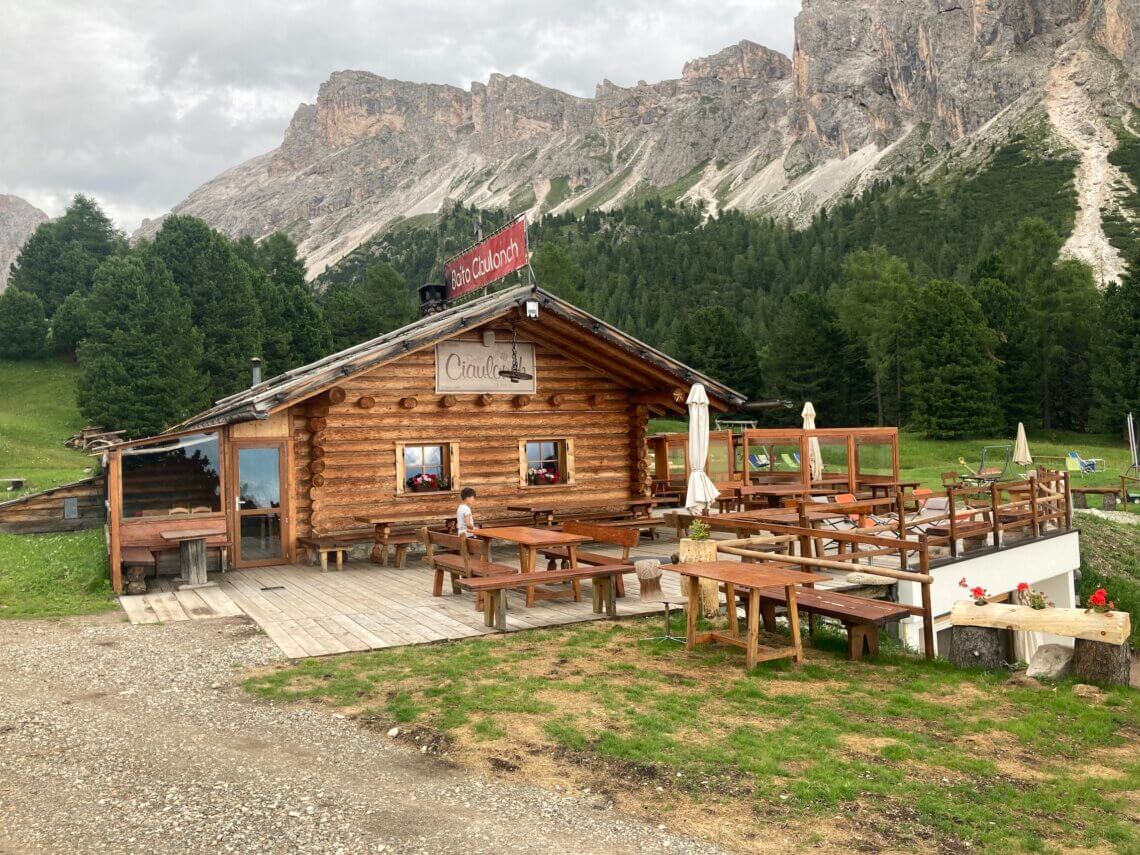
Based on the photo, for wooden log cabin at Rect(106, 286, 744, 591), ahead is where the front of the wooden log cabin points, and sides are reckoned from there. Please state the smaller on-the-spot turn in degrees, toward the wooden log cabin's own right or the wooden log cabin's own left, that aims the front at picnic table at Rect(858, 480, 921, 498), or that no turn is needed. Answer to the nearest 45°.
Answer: approximately 45° to the wooden log cabin's own left

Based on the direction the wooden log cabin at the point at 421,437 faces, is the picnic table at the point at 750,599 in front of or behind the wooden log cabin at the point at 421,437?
in front

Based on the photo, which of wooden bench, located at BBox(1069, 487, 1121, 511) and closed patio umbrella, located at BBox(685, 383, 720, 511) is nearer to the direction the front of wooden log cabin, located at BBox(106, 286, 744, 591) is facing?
the closed patio umbrella

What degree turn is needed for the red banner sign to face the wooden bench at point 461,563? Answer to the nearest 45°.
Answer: approximately 45° to its left

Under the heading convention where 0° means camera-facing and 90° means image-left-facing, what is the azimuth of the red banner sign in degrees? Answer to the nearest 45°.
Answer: approximately 45°

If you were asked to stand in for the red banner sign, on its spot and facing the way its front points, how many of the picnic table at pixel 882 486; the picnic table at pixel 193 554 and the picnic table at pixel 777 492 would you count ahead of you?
1

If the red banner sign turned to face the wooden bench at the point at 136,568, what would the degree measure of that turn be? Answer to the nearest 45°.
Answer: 0° — it already faces it

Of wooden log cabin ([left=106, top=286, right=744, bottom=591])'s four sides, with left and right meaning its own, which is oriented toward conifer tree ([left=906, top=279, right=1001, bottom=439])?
left

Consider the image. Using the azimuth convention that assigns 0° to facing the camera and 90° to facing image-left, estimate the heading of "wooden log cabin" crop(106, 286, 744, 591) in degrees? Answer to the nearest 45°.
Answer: approximately 315°

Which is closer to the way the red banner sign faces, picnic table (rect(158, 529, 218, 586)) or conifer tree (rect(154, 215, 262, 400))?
the picnic table

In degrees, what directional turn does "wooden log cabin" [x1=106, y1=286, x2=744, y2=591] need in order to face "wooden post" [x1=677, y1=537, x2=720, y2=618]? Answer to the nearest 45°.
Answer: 0° — it already faces it

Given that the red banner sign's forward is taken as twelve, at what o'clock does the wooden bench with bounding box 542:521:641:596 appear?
The wooden bench is roughly at 10 o'clock from the red banner sign.

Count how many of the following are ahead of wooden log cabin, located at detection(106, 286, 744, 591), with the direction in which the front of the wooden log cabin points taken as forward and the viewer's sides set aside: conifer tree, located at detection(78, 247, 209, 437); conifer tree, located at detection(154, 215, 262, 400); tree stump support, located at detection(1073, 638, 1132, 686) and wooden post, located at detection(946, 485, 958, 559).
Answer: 2

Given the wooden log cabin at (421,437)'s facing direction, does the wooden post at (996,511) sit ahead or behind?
ahead
